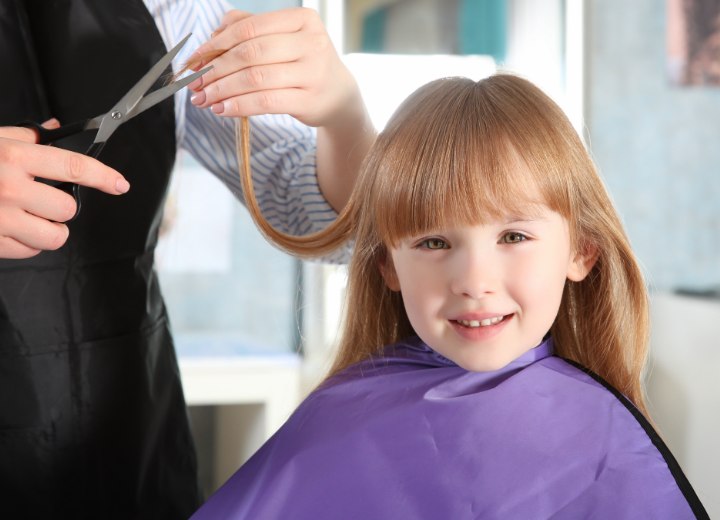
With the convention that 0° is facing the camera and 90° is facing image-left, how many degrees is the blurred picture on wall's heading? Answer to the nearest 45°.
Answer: approximately 0°

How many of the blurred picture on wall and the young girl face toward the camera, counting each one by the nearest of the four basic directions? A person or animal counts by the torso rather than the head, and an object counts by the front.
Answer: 2

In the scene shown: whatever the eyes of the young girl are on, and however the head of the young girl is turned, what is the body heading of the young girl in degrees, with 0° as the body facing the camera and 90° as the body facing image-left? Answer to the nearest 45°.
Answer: approximately 0°

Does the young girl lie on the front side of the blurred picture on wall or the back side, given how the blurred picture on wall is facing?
on the front side

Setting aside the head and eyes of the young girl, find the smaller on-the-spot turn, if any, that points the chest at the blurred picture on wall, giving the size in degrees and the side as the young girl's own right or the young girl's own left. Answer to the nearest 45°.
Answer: approximately 180°
